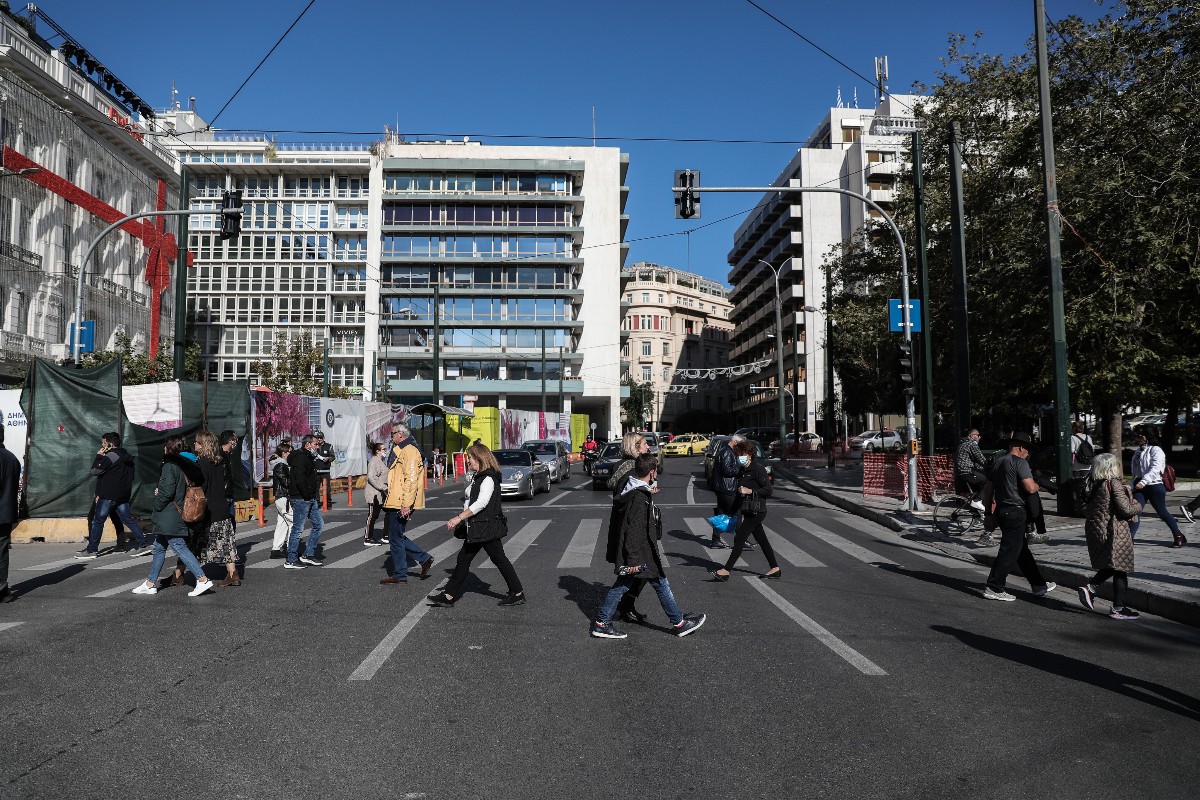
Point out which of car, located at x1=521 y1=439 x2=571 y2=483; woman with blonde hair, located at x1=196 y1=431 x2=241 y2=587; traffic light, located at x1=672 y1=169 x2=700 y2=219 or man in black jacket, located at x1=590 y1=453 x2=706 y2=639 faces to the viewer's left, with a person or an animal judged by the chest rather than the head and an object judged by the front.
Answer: the woman with blonde hair

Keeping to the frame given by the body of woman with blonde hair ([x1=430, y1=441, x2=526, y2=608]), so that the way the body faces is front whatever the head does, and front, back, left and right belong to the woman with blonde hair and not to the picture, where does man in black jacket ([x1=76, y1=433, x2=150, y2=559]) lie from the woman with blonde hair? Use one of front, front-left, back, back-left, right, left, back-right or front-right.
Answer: front-right

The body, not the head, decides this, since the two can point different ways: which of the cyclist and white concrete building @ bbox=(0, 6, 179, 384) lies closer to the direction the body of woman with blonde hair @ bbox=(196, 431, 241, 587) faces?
the white concrete building

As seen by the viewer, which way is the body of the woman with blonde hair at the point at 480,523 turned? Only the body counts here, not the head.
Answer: to the viewer's left

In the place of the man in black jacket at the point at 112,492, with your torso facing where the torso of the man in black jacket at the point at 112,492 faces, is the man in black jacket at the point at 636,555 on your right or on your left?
on your left

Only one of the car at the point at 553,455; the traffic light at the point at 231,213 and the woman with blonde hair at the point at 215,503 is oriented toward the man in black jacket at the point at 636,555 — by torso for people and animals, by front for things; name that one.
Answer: the car

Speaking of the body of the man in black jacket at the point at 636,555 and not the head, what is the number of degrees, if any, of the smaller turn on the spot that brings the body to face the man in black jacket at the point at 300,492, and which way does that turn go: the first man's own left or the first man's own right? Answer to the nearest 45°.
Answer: approximately 135° to the first man's own left
